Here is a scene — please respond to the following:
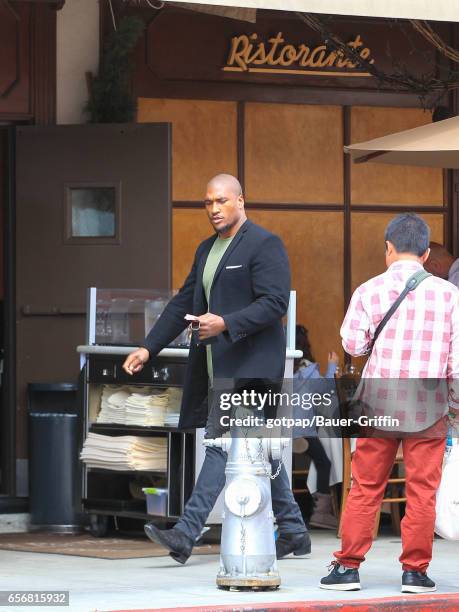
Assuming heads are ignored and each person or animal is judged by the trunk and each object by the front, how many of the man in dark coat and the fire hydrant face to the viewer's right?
0

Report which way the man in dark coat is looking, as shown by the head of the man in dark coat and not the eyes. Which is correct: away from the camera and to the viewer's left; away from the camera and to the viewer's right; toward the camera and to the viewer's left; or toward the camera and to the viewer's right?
toward the camera and to the viewer's left

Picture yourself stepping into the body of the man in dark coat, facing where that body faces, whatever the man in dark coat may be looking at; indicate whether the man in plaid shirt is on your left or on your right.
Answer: on your left

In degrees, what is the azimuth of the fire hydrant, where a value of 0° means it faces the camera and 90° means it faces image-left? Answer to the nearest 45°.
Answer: approximately 0°

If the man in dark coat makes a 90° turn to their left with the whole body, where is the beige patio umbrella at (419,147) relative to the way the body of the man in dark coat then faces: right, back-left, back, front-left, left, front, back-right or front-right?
left

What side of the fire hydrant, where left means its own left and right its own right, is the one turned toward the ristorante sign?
back

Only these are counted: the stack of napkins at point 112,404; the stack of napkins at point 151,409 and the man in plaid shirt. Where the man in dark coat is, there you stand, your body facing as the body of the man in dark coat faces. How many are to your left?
1

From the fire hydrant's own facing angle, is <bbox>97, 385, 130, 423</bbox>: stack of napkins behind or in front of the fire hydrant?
behind

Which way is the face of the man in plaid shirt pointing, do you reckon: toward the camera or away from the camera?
away from the camera

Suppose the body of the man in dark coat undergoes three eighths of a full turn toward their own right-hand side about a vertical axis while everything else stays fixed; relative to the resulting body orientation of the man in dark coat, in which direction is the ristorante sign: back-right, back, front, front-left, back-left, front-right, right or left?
front

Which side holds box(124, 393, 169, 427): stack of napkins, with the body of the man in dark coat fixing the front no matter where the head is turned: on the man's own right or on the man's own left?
on the man's own right

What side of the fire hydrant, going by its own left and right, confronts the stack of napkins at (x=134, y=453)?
back
